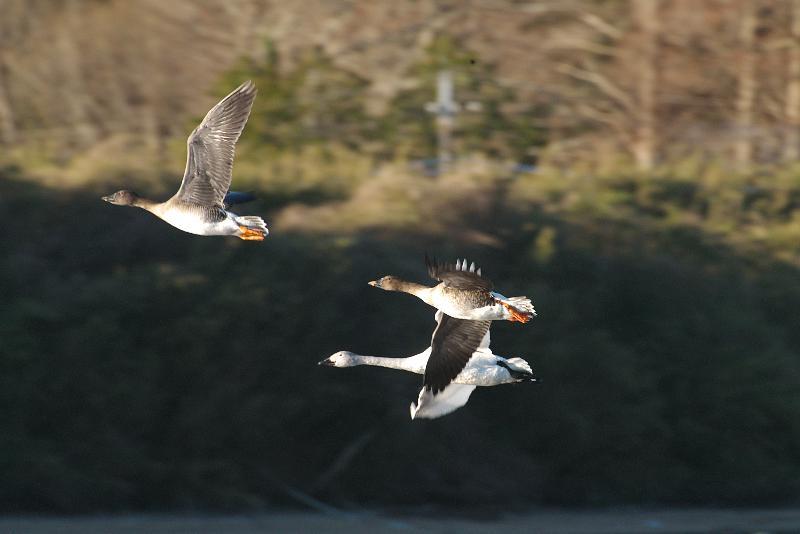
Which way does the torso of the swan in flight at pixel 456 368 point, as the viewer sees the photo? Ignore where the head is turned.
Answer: to the viewer's left

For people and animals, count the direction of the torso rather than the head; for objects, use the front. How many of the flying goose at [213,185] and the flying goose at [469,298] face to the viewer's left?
2

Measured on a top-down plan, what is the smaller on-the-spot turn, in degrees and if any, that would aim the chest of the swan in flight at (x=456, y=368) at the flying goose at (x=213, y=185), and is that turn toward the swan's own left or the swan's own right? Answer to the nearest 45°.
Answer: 0° — it already faces it

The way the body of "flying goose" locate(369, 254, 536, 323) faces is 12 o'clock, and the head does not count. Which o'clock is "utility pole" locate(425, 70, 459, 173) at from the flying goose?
The utility pole is roughly at 3 o'clock from the flying goose.

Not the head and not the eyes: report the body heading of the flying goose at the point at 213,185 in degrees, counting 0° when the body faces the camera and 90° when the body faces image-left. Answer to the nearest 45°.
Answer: approximately 90°

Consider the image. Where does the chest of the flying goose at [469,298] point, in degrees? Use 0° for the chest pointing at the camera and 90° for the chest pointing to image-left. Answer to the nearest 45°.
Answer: approximately 90°
